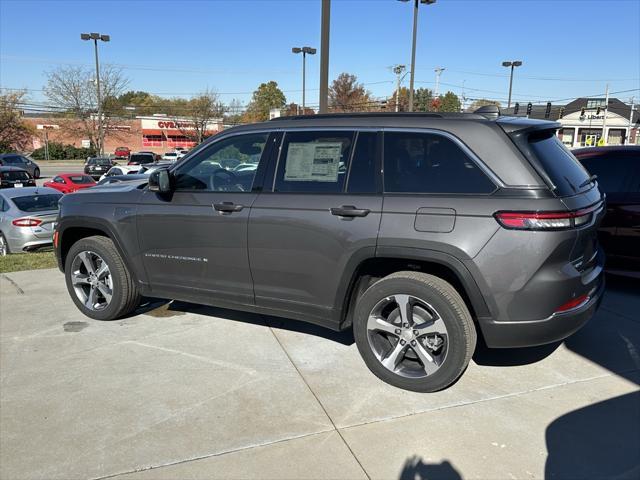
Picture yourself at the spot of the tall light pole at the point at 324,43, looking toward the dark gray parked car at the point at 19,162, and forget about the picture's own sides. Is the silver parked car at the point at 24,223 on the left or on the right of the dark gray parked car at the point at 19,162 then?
left

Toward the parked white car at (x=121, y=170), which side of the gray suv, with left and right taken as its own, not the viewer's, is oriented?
front

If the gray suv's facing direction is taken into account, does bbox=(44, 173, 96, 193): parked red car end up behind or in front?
in front

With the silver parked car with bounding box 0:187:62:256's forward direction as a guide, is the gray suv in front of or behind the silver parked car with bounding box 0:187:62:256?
behind

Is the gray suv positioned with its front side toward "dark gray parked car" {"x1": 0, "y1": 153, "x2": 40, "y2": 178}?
yes

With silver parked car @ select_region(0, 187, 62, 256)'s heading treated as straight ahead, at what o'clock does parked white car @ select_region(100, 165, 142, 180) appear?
The parked white car is roughly at 2 o'clock from the silver parked car.

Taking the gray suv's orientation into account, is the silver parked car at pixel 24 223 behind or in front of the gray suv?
in front

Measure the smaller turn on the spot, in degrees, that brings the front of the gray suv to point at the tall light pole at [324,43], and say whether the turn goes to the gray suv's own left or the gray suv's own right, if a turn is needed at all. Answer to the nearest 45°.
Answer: approximately 45° to the gray suv's own right

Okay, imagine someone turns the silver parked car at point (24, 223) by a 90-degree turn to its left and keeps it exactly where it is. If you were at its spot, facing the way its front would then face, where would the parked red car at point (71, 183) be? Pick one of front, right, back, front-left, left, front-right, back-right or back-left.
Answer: back-right

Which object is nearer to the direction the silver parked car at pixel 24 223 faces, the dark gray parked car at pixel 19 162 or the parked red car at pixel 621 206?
the dark gray parked car

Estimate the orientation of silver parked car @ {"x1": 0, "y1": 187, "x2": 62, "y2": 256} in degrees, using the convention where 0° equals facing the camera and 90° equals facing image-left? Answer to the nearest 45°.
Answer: approximately 135°

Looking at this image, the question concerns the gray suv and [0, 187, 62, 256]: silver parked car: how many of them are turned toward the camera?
0

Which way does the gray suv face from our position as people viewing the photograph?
facing away from the viewer and to the left of the viewer
